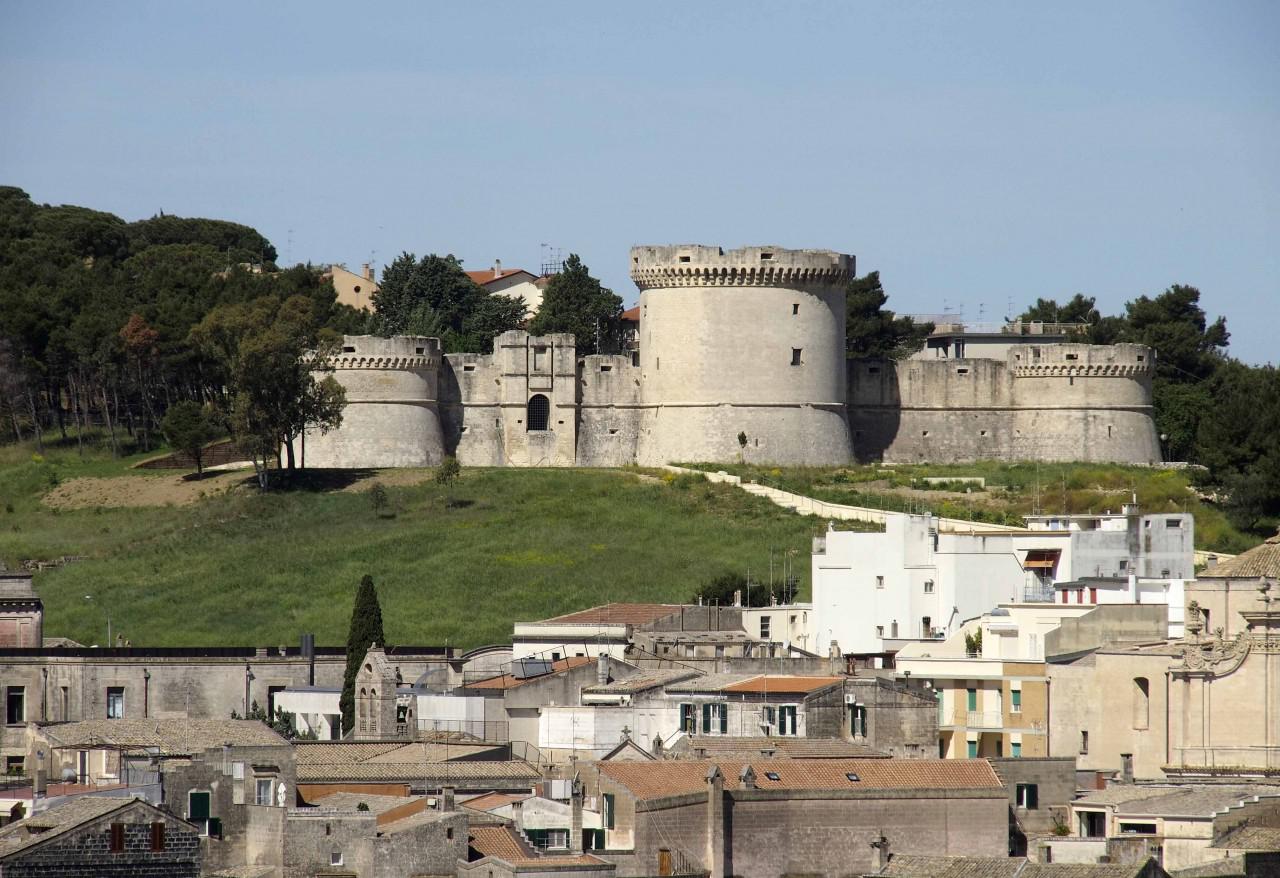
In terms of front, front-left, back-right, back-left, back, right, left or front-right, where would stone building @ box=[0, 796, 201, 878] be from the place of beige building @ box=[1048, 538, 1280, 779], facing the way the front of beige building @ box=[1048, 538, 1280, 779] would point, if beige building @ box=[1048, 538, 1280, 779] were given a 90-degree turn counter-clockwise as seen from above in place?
back-right

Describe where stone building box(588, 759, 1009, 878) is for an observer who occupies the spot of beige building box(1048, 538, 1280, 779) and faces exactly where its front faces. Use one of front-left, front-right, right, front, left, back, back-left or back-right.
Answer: front-right

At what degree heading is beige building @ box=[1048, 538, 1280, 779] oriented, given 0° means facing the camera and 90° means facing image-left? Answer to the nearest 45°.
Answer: approximately 0°
